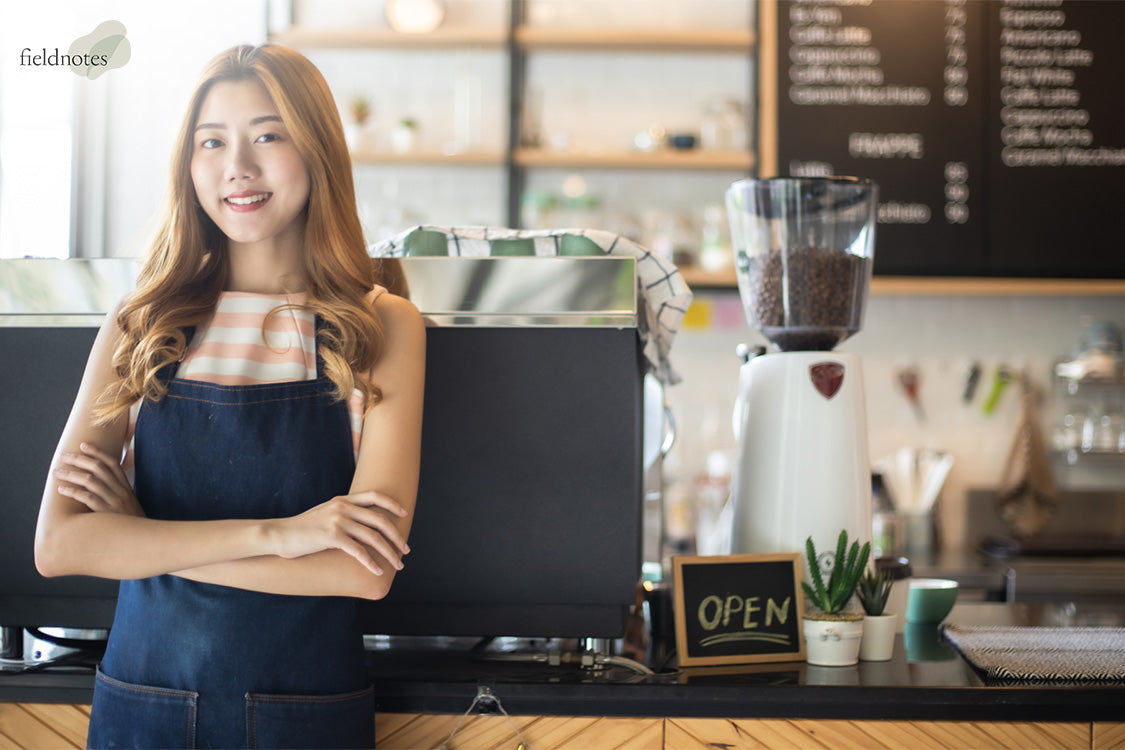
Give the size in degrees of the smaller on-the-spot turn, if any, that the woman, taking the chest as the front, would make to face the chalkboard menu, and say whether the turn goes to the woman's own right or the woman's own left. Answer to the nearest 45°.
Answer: approximately 135° to the woman's own left

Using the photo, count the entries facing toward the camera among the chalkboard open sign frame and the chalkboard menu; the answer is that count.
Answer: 2

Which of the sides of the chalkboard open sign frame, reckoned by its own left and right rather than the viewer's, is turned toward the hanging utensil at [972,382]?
back

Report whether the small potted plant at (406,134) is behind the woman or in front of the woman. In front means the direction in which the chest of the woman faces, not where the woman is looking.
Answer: behind

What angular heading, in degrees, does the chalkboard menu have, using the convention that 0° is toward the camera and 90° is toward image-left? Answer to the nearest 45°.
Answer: approximately 0°

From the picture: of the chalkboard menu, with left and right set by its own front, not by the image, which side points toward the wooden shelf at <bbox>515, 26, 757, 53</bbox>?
right
